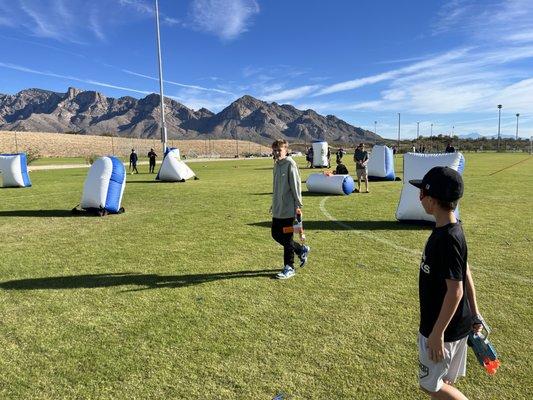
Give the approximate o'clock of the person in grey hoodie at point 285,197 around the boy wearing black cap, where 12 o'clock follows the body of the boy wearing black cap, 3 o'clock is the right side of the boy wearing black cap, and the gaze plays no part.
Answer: The person in grey hoodie is roughly at 2 o'clock from the boy wearing black cap.

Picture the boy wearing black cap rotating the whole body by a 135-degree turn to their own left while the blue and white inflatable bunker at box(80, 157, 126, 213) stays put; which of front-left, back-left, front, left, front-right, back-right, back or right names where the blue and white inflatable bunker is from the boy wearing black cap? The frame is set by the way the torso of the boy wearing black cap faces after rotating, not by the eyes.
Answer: back

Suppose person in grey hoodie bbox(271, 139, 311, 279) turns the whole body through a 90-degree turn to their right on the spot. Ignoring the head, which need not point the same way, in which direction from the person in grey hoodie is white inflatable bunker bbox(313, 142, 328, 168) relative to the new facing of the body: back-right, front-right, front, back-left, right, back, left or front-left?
front-right

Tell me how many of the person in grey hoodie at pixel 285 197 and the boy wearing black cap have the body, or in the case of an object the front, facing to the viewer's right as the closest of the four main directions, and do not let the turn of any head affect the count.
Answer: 0

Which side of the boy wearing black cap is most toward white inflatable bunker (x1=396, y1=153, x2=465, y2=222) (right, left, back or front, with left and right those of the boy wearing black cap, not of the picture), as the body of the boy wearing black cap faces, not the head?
right

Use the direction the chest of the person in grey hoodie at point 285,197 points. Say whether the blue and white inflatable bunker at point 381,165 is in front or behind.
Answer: behind

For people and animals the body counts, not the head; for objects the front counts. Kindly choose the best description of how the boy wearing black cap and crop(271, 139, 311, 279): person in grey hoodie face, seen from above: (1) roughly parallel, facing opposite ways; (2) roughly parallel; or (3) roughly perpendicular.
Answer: roughly perpendicular

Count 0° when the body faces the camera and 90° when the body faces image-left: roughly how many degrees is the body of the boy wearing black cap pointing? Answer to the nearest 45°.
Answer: approximately 90°

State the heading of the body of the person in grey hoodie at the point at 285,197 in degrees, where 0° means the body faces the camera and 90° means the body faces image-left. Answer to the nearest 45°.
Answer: approximately 45°

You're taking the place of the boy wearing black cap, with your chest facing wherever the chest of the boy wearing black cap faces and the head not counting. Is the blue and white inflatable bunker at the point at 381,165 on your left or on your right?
on your right

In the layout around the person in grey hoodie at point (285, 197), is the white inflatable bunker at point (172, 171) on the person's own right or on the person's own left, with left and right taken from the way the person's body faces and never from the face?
on the person's own right

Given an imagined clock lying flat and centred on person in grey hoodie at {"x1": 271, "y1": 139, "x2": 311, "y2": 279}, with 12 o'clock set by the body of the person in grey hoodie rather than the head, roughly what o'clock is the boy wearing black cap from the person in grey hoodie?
The boy wearing black cap is roughly at 10 o'clock from the person in grey hoodie.

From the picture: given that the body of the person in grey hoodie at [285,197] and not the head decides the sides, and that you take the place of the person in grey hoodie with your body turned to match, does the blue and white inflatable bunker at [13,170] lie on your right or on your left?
on your right

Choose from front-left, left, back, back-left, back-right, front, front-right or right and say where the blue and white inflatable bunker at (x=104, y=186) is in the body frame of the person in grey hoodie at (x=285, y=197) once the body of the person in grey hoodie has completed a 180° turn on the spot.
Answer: left
